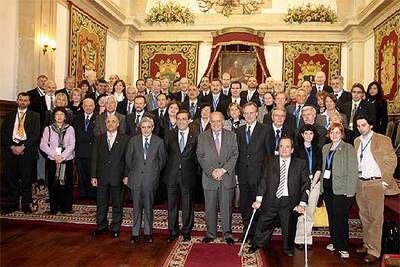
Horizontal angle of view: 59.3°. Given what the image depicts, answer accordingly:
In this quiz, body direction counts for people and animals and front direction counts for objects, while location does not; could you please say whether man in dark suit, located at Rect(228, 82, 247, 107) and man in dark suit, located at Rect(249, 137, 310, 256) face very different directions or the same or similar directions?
same or similar directions

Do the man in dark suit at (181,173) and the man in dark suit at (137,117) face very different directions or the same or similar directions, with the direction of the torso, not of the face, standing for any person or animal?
same or similar directions

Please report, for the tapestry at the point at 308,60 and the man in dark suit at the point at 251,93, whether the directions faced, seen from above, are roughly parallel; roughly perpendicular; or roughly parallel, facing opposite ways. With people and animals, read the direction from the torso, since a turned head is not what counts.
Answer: roughly parallel

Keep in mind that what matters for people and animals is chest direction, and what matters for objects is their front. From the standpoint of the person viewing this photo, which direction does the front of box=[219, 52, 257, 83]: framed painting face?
facing the viewer

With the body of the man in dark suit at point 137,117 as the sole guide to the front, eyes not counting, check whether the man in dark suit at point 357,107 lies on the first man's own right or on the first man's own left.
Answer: on the first man's own left

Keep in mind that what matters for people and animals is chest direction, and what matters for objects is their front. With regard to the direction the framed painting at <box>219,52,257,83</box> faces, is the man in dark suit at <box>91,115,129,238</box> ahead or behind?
ahead

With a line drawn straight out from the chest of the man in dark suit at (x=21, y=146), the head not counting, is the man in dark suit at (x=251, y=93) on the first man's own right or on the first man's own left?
on the first man's own left

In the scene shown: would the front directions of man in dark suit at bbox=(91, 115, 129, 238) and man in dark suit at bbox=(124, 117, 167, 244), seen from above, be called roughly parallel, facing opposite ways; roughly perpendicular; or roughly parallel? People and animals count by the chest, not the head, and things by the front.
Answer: roughly parallel

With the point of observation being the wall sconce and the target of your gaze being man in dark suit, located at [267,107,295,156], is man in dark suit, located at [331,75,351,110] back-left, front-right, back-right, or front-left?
front-left

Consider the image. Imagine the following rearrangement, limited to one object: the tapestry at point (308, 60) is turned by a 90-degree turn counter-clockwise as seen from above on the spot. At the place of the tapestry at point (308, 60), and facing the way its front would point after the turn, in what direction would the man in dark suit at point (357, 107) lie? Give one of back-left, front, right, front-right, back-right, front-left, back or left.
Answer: right

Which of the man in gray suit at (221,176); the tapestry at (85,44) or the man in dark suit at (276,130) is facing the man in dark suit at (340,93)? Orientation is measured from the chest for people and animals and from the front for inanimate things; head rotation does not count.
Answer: the tapestry

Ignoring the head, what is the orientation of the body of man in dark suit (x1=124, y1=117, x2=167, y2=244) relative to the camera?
toward the camera

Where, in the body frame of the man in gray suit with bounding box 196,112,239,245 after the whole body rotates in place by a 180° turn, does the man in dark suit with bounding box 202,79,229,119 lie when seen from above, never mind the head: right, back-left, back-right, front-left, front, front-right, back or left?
front

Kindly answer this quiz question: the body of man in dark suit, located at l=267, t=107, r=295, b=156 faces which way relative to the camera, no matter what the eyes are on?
toward the camera

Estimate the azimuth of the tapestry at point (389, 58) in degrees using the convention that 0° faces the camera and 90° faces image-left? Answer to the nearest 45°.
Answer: approximately 45°
